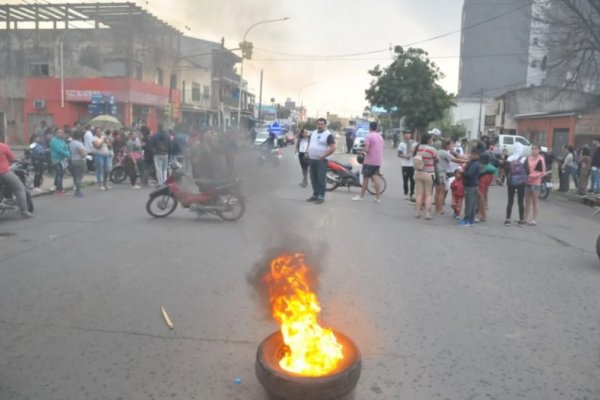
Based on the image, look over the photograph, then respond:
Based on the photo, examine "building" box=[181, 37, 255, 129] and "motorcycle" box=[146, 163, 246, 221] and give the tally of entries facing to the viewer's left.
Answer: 1

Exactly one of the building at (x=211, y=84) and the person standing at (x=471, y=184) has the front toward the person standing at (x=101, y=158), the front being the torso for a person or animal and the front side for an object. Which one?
the person standing at (x=471, y=184)

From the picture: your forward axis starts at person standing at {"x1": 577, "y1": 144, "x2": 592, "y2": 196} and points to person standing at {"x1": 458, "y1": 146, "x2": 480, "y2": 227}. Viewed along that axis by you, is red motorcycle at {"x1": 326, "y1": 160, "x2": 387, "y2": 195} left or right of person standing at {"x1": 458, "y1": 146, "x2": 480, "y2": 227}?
right

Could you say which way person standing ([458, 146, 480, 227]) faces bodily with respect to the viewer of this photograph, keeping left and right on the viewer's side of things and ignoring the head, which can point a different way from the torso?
facing to the left of the viewer

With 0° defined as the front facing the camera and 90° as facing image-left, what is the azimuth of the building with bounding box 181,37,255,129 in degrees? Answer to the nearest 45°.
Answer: approximately 315°

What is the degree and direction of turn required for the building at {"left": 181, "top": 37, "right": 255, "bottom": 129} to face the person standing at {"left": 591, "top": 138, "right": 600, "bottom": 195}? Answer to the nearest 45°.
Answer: approximately 45° to its left

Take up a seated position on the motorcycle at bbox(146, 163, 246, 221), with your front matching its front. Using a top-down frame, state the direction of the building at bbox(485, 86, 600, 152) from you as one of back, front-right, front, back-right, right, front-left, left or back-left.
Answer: back-right

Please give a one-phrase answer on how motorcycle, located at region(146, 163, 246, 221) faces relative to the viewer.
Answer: facing to the left of the viewer

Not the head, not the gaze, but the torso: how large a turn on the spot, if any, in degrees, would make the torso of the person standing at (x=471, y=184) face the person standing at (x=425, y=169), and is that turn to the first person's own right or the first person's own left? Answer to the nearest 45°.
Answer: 0° — they already face them

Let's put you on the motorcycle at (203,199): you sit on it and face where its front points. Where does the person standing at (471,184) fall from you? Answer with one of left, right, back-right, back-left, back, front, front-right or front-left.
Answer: back

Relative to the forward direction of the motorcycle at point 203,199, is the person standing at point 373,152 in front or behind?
behind

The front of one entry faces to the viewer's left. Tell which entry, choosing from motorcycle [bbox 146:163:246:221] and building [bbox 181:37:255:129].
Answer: the motorcycle
